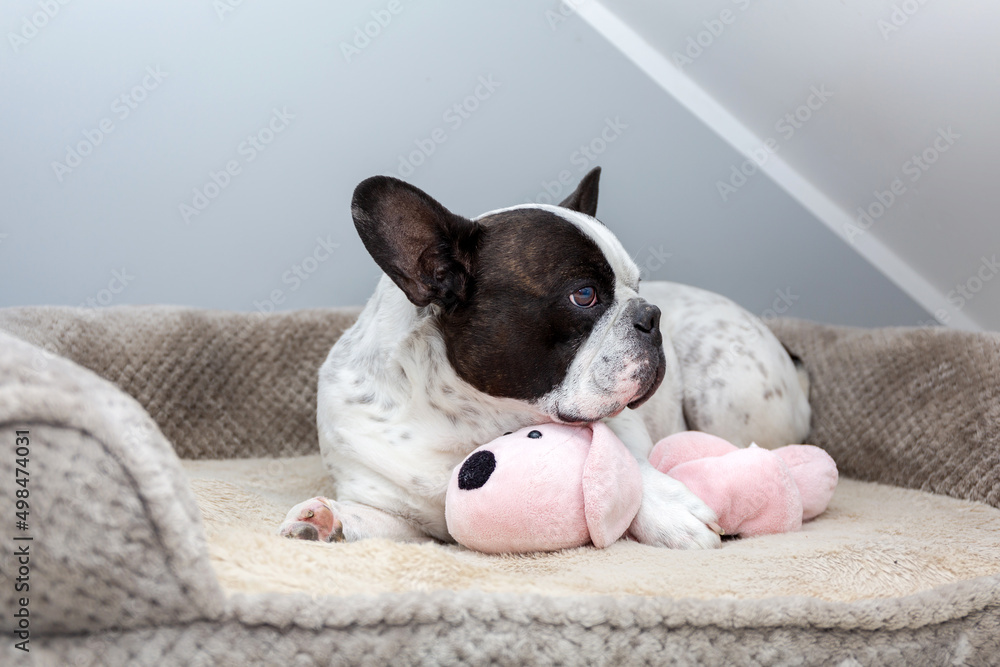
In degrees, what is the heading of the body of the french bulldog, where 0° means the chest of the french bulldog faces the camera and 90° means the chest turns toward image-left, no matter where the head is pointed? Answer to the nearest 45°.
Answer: approximately 45°
